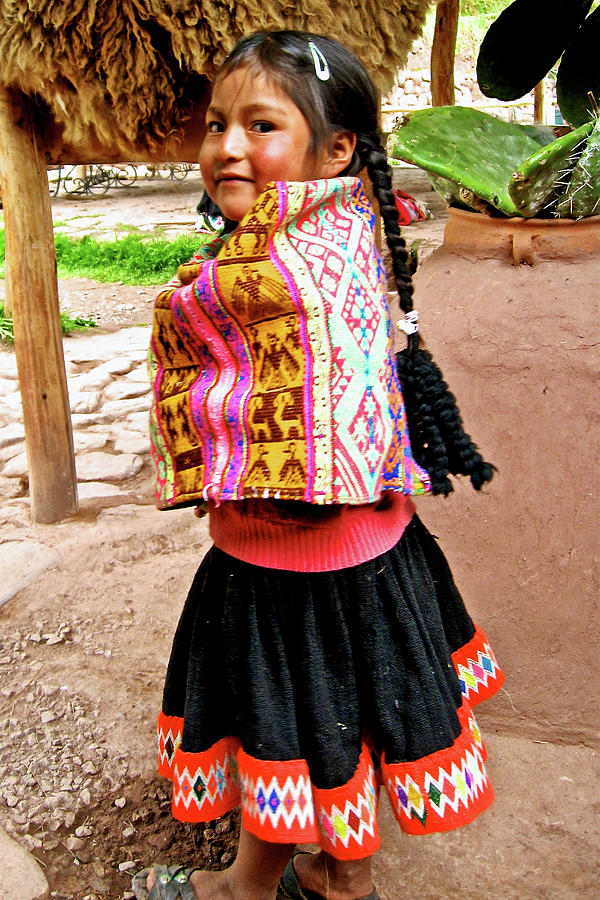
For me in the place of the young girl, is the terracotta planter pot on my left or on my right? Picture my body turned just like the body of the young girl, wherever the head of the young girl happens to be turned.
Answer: on my right
